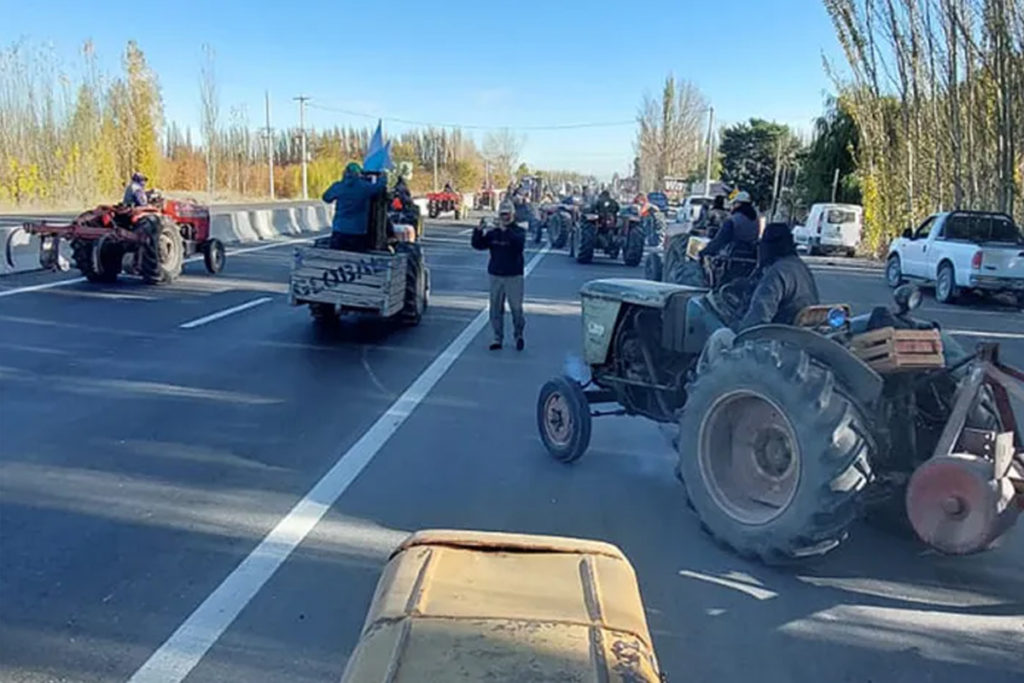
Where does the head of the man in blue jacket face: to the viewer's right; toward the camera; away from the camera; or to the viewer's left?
away from the camera

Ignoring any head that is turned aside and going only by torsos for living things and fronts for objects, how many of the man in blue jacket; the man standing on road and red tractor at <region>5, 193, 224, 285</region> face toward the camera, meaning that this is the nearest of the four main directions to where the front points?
1

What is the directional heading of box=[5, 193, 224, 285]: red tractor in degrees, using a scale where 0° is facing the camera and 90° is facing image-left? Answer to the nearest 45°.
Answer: approximately 225°

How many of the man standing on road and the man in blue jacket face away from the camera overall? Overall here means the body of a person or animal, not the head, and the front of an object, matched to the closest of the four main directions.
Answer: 1

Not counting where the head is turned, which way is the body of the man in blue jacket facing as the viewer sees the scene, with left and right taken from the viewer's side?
facing away from the viewer

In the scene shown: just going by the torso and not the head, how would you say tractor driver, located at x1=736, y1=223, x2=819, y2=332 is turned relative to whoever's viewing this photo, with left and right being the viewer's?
facing away from the viewer and to the left of the viewer

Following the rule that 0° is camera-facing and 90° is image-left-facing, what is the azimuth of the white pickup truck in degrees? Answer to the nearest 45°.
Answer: approximately 135°
